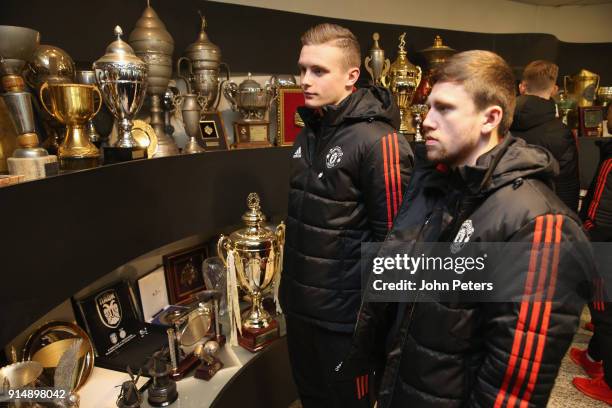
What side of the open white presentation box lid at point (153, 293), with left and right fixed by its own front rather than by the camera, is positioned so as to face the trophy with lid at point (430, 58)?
left

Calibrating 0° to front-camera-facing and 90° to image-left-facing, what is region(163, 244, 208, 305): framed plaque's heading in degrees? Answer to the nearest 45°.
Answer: approximately 315°

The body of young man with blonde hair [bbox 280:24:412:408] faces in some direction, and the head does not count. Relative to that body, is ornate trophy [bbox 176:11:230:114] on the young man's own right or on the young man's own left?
on the young man's own right

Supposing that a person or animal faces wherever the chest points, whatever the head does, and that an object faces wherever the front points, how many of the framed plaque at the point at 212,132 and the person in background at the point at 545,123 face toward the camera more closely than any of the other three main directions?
1

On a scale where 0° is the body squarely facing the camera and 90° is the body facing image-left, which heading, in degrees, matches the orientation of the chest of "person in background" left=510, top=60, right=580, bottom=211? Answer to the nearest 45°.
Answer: approximately 180°

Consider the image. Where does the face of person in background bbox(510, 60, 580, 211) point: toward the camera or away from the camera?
away from the camera

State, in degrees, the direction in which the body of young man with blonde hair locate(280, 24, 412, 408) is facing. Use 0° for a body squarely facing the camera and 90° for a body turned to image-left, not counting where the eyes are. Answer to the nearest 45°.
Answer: approximately 45°

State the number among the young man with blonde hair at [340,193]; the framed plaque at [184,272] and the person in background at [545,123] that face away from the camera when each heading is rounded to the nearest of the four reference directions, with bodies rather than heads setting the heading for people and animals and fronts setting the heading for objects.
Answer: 1

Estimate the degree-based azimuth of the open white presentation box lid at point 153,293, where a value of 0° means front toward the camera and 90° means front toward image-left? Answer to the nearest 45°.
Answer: approximately 315°
